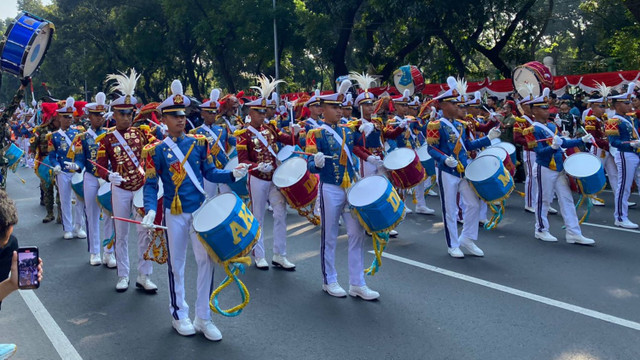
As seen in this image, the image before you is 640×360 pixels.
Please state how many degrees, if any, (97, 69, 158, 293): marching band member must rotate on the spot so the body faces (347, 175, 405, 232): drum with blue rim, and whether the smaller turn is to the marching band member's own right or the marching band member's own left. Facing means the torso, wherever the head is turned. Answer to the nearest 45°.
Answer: approximately 45° to the marching band member's own left

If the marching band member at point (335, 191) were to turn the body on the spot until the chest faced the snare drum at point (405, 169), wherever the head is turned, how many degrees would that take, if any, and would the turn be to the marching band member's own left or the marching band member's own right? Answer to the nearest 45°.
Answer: approximately 90° to the marching band member's own left

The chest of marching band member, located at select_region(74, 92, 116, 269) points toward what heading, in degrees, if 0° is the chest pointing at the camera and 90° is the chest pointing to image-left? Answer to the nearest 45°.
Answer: approximately 315°

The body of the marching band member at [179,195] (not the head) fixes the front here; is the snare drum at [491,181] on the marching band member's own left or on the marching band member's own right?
on the marching band member's own left

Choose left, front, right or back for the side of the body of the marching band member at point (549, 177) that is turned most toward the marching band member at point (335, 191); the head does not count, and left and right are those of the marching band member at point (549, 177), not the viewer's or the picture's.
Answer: right

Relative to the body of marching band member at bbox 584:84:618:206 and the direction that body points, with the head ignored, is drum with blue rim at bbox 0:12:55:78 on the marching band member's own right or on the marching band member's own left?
on the marching band member's own right

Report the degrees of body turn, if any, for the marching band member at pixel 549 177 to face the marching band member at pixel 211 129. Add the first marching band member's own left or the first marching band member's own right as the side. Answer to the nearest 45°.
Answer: approximately 135° to the first marching band member's own right

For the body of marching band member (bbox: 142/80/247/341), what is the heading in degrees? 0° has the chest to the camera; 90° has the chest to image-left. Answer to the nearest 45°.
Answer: approximately 315°

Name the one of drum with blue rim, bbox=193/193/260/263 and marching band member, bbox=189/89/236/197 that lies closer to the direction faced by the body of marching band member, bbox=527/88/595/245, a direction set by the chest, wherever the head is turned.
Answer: the drum with blue rim

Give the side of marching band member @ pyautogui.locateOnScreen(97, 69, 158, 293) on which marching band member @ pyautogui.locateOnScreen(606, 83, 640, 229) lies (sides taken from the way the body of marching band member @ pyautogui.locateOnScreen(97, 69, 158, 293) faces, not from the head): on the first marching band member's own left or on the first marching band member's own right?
on the first marching band member's own left

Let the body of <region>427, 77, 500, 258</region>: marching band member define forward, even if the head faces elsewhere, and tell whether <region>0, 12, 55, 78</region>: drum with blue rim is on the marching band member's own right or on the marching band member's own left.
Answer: on the marching band member's own right

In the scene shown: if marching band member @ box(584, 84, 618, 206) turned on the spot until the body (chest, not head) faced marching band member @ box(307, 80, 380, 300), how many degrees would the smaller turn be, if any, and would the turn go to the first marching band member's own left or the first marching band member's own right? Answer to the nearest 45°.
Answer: approximately 90° to the first marching band member's own right

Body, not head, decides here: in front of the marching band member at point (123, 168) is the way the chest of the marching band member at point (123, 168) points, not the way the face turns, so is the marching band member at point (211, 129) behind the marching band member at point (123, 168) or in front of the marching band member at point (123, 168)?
behind
